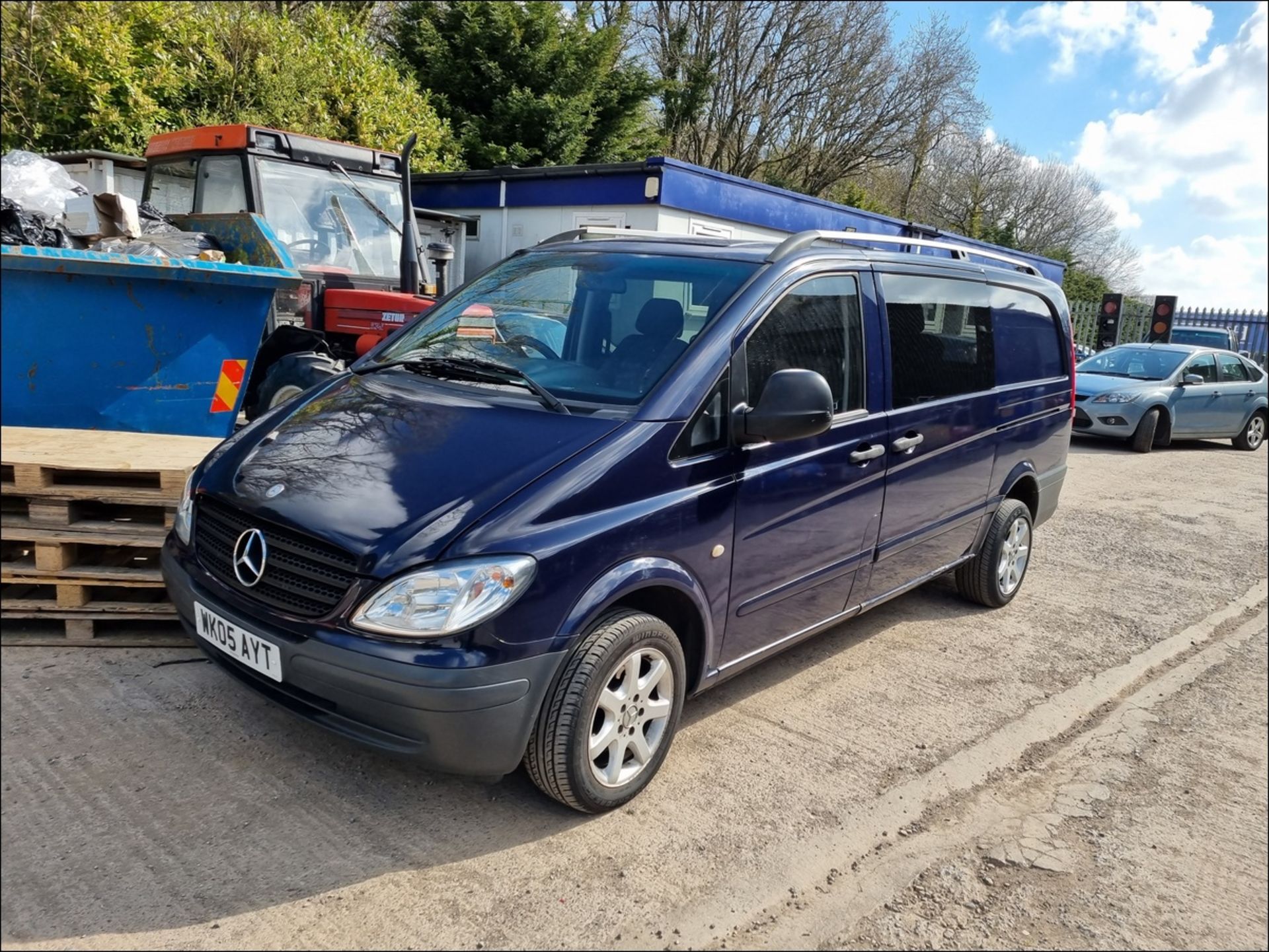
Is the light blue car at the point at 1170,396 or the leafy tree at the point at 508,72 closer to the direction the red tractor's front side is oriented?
the light blue car

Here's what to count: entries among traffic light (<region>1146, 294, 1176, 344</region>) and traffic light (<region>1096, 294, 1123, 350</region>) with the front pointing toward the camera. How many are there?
2

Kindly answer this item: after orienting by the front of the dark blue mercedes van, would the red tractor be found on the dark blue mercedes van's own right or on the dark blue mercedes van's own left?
on the dark blue mercedes van's own right

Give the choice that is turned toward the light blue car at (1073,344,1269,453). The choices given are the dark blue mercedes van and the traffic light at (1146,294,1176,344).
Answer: the traffic light

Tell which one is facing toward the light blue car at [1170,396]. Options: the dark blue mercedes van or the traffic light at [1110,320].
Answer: the traffic light

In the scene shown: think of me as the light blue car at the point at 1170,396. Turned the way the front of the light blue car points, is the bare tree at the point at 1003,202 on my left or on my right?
on my right

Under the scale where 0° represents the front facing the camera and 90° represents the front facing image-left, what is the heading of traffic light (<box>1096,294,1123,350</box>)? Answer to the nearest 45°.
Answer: approximately 0°

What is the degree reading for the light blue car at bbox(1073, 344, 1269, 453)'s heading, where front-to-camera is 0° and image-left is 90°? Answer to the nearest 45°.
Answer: approximately 45°

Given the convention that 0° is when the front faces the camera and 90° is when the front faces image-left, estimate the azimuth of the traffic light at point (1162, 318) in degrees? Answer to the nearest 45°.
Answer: approximately 0°

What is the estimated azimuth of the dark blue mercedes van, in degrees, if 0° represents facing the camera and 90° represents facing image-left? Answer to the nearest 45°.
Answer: approximately 45°
